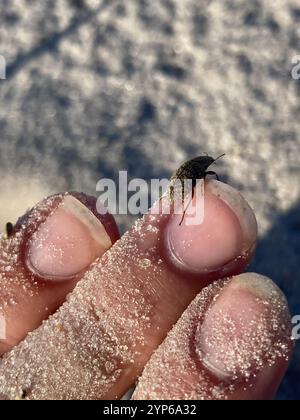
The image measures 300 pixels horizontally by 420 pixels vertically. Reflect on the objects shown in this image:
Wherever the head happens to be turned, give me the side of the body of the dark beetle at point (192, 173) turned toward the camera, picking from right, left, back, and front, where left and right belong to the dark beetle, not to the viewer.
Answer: right
